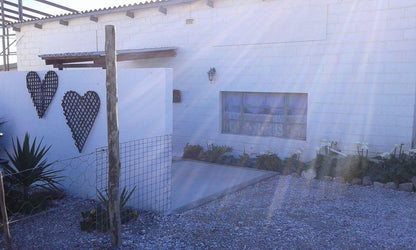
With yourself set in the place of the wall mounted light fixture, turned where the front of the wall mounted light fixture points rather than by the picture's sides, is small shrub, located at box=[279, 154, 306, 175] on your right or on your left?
on your left

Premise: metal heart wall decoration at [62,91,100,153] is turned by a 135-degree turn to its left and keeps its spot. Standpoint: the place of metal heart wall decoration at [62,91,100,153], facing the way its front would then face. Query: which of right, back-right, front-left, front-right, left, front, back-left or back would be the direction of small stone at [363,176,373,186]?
front-right

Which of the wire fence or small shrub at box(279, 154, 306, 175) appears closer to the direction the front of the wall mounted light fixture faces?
the wire fence

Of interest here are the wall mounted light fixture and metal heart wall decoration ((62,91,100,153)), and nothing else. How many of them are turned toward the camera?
2

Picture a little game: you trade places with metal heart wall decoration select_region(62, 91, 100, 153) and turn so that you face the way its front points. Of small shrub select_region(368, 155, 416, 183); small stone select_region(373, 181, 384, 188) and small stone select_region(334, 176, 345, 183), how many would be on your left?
3

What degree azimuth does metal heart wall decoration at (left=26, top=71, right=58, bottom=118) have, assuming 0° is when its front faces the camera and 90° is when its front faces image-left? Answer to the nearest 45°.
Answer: approximately 0°

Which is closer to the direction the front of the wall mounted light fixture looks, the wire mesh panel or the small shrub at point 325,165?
the wire mesh panel
